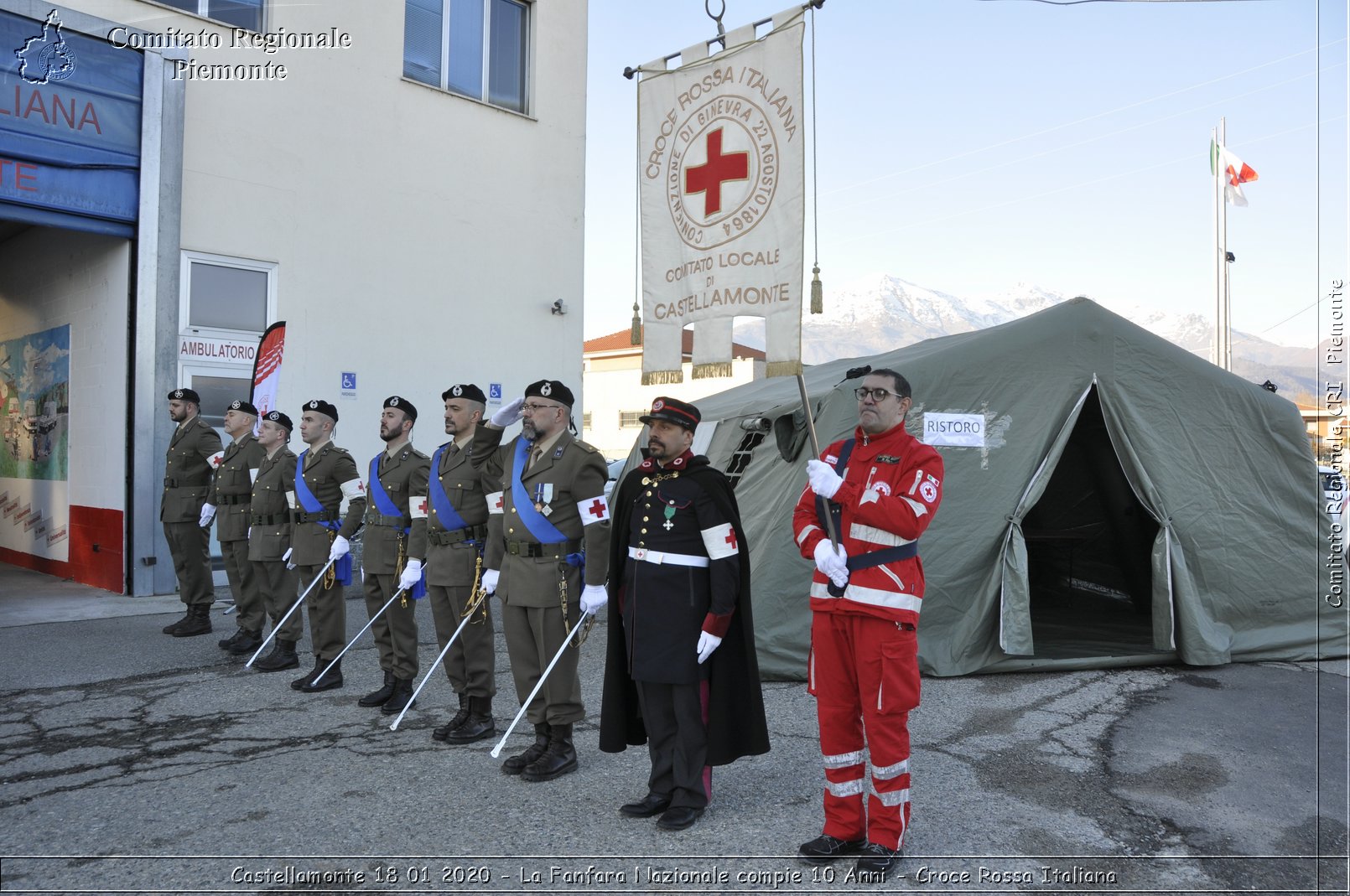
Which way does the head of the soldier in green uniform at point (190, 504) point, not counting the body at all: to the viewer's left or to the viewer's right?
to the viewer's left

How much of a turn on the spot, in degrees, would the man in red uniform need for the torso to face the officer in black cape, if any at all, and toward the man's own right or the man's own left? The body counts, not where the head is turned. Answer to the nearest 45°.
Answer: approximately 45° to the man's own right

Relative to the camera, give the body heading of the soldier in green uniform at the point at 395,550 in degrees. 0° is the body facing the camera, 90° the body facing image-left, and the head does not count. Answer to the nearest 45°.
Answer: approximately 45°

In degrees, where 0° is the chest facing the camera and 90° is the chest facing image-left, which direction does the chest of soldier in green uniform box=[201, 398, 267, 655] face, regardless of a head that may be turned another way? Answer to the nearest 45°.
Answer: approximately 45°

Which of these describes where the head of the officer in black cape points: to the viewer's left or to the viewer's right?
to the viewer's left

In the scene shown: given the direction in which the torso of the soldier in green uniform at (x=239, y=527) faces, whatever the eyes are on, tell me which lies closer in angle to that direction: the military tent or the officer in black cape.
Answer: the officer in black cape

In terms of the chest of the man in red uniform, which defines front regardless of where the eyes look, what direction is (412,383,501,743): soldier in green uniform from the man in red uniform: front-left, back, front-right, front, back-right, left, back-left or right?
right

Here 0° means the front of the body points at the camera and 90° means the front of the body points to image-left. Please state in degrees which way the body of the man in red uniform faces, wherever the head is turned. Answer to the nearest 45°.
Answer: approximately 45°

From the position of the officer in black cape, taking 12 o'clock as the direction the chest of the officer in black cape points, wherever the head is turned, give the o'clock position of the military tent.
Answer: The military tent is roughly at 6 o'clock from the officer in black cape.

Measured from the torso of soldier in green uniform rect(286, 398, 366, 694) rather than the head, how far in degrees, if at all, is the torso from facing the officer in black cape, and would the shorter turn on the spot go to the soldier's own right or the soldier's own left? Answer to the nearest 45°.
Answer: approximately 90° to the soldier's own left

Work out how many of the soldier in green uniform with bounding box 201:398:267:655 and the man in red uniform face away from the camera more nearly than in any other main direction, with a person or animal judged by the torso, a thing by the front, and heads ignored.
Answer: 0

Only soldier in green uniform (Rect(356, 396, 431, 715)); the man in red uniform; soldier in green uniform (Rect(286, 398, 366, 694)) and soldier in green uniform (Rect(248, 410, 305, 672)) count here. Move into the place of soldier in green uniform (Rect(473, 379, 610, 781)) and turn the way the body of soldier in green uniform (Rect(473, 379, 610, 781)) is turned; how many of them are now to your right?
3

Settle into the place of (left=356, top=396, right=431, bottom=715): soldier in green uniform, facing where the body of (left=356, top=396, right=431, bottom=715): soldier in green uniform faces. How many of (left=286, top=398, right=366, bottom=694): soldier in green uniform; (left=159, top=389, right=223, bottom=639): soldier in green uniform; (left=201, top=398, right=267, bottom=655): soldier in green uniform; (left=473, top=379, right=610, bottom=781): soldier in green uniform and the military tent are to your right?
3
